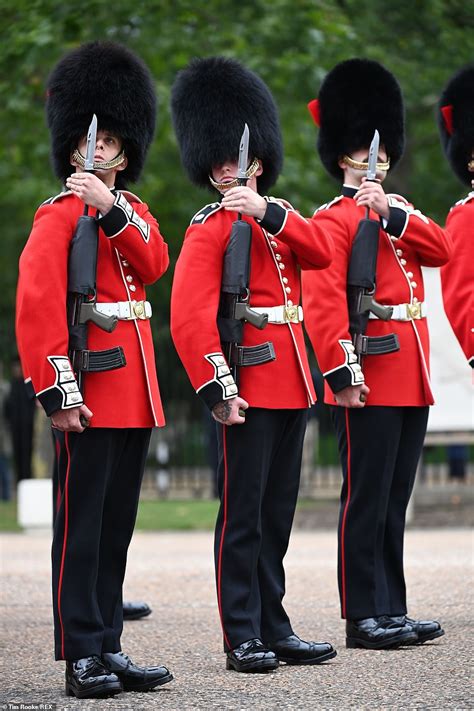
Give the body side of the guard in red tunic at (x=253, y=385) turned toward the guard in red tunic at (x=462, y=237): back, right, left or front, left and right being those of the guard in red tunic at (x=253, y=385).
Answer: left

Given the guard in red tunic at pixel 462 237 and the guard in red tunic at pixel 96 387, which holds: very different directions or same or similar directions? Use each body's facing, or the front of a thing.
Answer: same or similar directions

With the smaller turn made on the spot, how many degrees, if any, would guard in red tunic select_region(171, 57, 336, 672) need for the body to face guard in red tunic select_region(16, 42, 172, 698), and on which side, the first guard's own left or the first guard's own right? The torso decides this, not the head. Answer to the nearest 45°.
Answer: approximately 90° to the first guard's own right

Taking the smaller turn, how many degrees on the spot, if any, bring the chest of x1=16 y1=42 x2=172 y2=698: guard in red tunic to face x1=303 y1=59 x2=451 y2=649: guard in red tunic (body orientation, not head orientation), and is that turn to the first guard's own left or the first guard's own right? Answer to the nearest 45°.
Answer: approximately 90° to the first guard's own left

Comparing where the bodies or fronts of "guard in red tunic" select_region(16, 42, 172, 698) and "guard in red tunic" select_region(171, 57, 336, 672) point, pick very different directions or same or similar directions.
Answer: same or similar directions

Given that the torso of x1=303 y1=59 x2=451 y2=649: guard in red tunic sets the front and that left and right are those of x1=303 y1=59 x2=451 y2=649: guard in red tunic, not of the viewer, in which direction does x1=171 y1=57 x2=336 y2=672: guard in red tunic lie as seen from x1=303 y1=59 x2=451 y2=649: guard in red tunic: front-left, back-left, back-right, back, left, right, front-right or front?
right

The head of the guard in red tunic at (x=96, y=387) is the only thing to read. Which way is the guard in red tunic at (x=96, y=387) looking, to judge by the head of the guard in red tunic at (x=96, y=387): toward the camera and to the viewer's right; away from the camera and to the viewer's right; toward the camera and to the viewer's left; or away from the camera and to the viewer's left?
toward the camera and to the viewer's right

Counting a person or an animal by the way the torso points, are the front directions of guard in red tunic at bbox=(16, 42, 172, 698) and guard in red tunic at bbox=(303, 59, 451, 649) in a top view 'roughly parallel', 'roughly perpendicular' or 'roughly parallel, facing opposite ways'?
roughly parallel

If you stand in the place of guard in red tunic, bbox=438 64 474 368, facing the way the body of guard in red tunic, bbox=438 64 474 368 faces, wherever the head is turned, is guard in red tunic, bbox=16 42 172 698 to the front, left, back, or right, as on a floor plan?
right

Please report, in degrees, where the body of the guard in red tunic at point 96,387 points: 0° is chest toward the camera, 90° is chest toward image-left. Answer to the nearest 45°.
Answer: approximately 315°

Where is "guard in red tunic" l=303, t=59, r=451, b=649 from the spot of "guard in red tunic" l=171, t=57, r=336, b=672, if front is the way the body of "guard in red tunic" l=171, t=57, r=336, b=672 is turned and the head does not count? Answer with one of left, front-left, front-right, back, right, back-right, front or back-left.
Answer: left

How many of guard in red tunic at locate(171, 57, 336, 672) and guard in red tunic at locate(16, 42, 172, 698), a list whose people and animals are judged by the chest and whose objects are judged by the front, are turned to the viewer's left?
0

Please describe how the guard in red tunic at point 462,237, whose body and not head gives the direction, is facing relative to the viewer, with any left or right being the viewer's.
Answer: facing the viewer and to the right of the viewer
